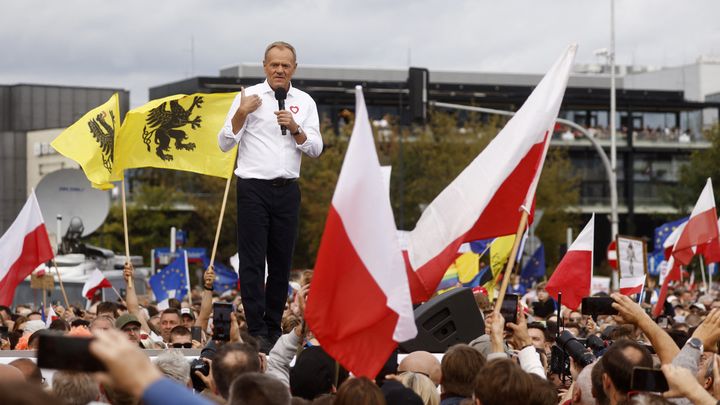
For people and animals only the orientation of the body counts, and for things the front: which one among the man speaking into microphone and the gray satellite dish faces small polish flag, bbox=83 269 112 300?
the gray satellite dish

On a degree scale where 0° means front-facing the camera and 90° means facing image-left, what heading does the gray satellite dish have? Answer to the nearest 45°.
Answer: approximately 0°

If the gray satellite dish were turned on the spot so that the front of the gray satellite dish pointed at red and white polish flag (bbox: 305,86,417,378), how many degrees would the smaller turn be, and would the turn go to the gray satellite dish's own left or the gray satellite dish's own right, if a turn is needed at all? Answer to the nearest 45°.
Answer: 0° — it already faces it

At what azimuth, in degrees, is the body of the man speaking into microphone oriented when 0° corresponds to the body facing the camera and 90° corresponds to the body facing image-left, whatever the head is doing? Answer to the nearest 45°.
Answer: approximately 0°
